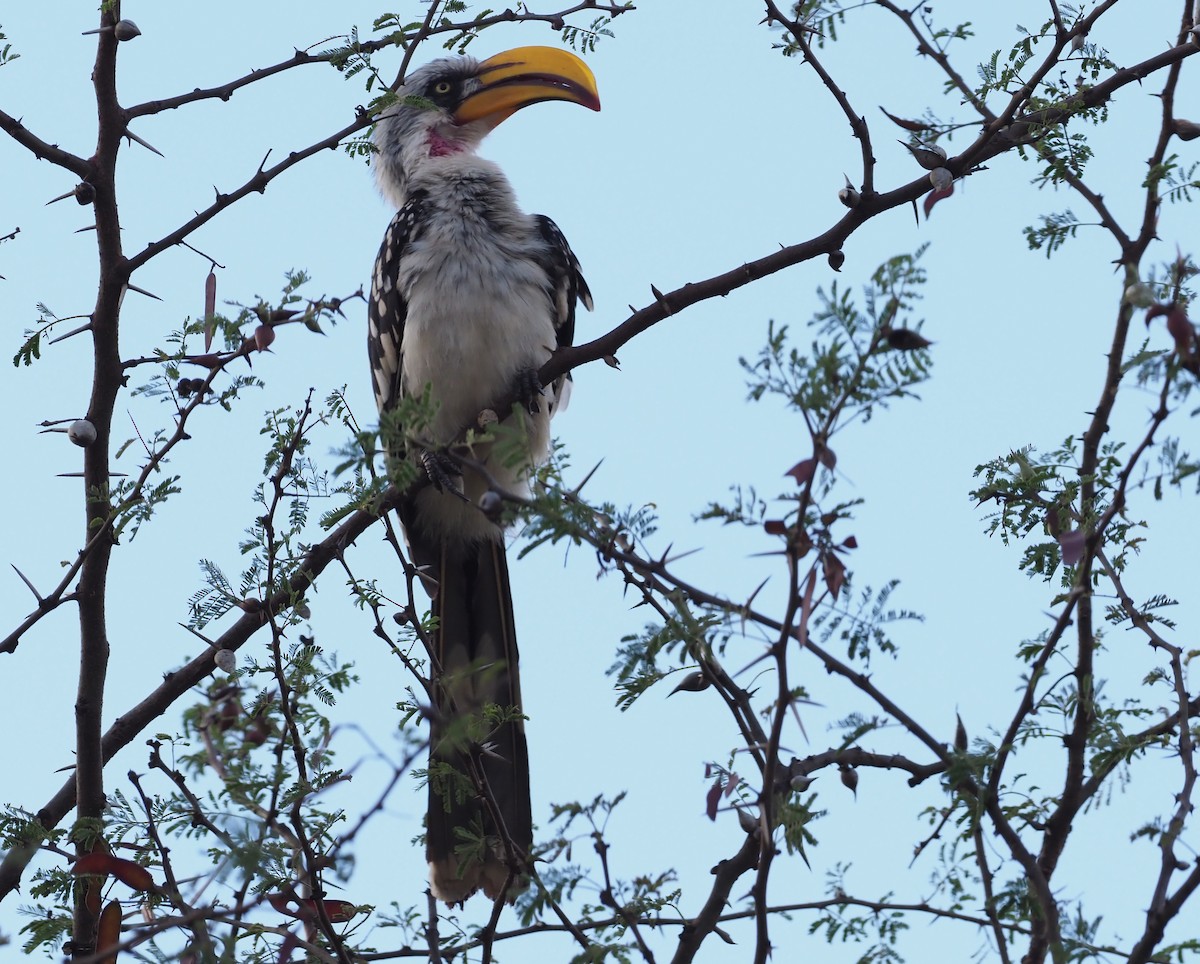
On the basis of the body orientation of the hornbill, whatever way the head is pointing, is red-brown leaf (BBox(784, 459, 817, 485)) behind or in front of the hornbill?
in front

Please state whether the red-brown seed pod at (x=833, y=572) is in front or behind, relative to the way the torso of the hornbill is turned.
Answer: in front

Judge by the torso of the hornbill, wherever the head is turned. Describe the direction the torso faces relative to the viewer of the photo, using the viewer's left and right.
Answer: facing the viewer
